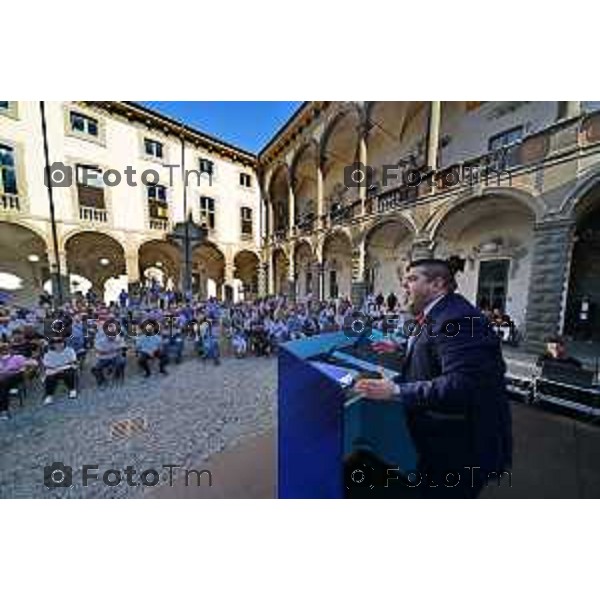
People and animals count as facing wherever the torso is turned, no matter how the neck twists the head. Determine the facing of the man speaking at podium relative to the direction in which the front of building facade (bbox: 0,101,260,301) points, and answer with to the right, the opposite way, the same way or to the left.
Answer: the opposite way

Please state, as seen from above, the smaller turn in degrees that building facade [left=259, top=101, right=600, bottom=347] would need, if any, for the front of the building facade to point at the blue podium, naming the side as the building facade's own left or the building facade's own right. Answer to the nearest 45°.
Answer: approximately 45° to the building facade's own left

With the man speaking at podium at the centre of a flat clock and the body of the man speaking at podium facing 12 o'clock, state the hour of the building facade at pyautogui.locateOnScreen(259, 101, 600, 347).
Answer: The building facade is roughly at 3 o'clock from the man speaking at podium.

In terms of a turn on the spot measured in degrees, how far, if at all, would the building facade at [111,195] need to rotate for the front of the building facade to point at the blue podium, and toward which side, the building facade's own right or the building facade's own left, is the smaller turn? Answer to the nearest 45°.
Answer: approximately 45° to the building facade's own right

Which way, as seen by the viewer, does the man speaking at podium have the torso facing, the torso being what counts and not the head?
to the viewer's left

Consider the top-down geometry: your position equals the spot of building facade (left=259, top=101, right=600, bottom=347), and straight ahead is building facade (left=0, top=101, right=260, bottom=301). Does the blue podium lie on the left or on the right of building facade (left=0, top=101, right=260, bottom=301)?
left

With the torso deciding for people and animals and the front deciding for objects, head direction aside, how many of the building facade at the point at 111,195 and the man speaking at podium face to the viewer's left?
1
